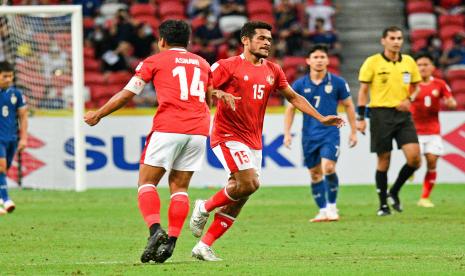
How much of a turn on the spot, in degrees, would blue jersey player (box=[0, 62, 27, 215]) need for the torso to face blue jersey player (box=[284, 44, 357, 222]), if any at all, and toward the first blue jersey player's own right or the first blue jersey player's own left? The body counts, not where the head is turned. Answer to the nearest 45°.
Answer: approximately 45° to the first blue jersey player's own left

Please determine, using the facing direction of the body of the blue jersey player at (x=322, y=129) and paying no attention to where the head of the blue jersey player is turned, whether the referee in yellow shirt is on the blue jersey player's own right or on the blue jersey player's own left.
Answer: on the blue jersey player's own left

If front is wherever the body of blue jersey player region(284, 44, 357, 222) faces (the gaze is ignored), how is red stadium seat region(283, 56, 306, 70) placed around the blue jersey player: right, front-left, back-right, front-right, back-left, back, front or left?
back

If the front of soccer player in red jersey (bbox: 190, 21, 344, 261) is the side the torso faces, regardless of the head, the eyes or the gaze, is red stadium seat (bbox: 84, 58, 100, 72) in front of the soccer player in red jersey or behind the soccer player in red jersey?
behind

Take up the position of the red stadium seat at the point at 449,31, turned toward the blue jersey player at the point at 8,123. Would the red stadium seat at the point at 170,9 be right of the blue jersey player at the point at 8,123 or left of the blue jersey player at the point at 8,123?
right

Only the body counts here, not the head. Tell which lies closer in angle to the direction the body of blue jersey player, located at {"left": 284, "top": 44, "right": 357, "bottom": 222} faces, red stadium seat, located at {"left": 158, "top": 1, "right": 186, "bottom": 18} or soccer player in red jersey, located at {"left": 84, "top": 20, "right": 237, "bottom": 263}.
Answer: the soccer player in red jersey

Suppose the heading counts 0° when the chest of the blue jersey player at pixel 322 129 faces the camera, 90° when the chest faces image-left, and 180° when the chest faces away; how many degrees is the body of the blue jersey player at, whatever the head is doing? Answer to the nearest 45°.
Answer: approximately 0°
